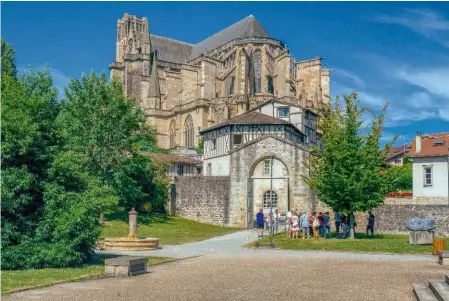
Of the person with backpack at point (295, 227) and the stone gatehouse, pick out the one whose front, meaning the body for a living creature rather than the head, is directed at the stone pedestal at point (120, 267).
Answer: the stone gatehouse

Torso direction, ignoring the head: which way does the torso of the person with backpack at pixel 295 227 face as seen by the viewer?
away from the camera

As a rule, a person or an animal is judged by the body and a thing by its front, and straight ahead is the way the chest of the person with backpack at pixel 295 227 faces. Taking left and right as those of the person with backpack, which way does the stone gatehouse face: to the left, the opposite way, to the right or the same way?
the opposite way

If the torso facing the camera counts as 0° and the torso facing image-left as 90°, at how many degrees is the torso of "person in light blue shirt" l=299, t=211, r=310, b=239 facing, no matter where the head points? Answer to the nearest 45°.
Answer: approximately 180°

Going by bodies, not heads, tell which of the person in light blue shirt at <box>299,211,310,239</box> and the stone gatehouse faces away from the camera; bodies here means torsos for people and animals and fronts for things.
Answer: the person in light blue shirt

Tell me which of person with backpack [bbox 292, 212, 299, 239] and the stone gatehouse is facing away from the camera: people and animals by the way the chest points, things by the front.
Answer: the person with backpack

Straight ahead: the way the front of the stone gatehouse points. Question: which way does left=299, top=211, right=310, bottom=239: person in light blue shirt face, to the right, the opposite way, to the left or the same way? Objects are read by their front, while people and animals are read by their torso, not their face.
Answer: the opposite way

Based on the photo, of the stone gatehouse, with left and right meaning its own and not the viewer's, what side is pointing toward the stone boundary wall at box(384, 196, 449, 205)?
left

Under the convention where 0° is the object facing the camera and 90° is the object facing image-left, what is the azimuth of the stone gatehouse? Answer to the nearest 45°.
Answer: approximately 0°

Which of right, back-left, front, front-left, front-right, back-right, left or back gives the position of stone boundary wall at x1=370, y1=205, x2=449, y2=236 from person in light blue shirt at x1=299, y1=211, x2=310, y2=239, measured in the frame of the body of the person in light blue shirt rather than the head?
front-right

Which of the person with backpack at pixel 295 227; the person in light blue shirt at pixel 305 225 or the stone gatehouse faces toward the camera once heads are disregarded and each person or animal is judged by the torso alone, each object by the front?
the stone gatehouse

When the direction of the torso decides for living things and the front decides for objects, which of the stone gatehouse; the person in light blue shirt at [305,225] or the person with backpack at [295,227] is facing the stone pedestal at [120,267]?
the stone gatehouse
